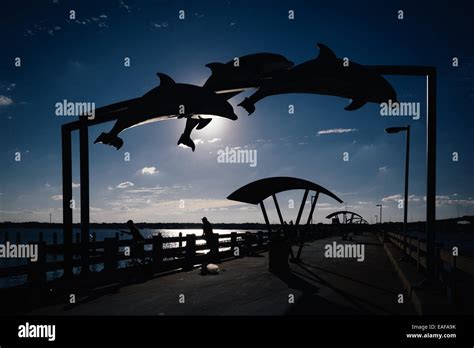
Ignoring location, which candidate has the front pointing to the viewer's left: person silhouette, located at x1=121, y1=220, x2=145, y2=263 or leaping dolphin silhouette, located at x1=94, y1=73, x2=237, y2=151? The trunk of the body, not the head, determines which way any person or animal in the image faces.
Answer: the person silhouette

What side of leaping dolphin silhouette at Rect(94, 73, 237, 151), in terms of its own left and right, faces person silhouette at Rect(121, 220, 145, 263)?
left

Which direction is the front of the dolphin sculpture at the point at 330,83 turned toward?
to the viewer's right

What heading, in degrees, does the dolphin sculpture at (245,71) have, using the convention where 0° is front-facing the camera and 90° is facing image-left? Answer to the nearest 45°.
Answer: approximately 270°

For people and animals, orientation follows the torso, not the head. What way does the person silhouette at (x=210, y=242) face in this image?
to the viewer's left

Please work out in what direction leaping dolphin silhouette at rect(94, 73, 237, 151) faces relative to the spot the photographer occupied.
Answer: facing to the right of the viewer

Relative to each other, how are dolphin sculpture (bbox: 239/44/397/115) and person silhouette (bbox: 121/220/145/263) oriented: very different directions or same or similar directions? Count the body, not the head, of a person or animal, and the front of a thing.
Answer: very different directions

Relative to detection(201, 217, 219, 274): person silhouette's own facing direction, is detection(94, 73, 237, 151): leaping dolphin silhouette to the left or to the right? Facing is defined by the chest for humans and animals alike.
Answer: on its left

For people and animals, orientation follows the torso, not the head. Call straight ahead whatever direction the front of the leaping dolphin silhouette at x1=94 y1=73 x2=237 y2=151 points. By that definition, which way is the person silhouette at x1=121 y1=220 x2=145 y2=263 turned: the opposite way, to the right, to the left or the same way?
the opposite way

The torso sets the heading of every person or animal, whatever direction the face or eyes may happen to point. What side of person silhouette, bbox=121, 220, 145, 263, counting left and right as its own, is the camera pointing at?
left

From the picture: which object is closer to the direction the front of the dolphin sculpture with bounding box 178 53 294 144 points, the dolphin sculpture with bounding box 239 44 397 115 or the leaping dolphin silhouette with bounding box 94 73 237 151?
the dolphin sculpture

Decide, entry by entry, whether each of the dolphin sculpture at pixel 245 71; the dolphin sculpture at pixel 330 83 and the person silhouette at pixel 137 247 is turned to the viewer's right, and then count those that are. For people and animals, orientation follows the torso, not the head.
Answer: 2

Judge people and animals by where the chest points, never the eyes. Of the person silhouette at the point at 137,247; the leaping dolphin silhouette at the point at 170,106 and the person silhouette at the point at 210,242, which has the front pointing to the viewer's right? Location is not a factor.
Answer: the leaping dolphin silhouette
